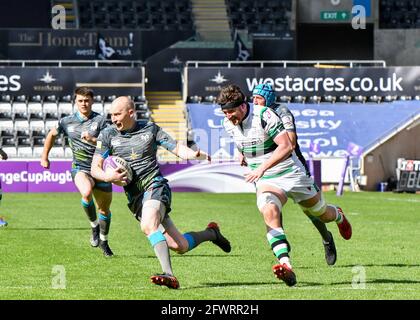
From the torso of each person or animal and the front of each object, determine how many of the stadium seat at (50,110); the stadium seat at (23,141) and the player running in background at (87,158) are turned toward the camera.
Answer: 3

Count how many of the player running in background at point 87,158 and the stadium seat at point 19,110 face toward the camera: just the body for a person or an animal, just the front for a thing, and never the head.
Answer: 2

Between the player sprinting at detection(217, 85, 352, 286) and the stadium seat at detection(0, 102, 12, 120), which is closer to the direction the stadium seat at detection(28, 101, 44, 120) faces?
the player sprinting

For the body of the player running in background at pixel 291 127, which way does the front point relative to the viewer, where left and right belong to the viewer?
facing the viewer and to the left of the viewer

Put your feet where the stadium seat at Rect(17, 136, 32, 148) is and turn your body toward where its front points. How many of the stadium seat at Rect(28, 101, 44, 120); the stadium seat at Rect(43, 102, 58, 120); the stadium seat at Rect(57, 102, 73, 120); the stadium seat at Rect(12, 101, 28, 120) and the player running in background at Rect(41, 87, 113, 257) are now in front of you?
1

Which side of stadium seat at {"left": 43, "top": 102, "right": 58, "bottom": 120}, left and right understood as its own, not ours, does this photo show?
front

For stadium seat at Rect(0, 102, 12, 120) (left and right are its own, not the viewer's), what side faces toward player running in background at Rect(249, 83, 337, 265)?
front

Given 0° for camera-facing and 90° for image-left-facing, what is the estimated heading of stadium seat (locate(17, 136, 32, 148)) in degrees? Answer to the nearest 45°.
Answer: approximately 0°

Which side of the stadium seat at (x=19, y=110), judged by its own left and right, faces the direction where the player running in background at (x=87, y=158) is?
front

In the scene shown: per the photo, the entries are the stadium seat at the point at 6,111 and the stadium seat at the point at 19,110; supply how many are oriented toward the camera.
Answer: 2

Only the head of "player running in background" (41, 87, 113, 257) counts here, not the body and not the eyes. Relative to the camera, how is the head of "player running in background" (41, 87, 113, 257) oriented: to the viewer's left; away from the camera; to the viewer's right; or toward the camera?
toward the camera

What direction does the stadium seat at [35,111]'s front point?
toward the camera

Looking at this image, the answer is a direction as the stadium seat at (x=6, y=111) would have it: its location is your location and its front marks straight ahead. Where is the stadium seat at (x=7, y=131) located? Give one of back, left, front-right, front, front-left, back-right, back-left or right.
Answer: front

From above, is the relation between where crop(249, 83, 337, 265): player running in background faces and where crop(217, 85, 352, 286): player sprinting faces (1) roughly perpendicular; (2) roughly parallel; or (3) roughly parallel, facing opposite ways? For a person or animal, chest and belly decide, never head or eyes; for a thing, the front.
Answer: roughly parallel

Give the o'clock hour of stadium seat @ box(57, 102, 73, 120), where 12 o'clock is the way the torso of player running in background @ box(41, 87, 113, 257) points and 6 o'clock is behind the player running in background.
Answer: The stadium seat is roughly at 6 o'clock from the player running in background.

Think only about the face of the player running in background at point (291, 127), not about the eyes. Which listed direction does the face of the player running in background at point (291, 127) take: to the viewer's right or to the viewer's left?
to the viewer's left
